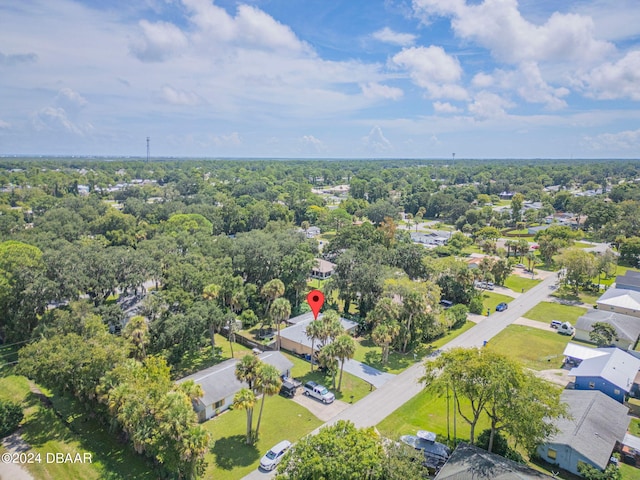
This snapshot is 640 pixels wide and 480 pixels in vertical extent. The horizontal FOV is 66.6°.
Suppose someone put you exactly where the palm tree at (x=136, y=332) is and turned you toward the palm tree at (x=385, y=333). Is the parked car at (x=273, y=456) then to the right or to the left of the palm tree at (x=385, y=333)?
right

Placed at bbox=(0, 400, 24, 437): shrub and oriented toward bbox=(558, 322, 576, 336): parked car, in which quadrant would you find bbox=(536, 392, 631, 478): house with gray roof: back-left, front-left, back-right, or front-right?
front-right

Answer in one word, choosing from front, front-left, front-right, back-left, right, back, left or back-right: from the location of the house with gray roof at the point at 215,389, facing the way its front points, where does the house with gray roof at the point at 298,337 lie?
left

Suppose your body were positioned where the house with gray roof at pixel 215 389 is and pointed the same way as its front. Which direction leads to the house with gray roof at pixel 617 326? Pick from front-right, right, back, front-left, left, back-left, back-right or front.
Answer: front-left

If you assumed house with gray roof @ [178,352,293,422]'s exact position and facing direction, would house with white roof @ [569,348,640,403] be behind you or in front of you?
in front

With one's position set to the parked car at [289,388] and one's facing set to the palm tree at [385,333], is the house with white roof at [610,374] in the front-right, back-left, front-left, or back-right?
front-right

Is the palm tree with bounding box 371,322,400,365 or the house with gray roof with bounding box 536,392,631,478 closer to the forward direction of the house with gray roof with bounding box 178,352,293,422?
the house with gray roof

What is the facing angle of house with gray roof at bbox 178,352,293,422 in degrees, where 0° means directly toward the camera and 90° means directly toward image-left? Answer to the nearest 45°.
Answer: approximately 315°

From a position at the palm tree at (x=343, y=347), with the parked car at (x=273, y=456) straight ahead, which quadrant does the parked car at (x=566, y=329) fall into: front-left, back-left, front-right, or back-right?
back-left

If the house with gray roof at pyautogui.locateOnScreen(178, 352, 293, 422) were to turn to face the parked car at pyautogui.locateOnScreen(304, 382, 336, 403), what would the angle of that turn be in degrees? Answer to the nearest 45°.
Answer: approximately 45° to its left

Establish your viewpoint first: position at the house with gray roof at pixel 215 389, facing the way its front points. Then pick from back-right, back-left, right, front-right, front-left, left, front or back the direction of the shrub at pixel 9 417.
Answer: back-right

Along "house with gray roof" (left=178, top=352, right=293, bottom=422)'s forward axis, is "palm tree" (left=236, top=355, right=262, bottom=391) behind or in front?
in front

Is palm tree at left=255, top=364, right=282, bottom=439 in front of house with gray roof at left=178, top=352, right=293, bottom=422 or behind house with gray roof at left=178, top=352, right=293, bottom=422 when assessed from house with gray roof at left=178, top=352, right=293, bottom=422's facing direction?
in front

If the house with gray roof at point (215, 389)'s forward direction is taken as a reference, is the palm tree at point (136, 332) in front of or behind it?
behind

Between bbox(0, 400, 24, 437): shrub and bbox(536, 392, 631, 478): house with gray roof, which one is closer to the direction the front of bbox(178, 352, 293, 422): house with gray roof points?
the house with gray roof

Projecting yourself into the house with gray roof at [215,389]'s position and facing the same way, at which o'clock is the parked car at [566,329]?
The parked car is roughly at 10 o'clock from the house with gray roof.
